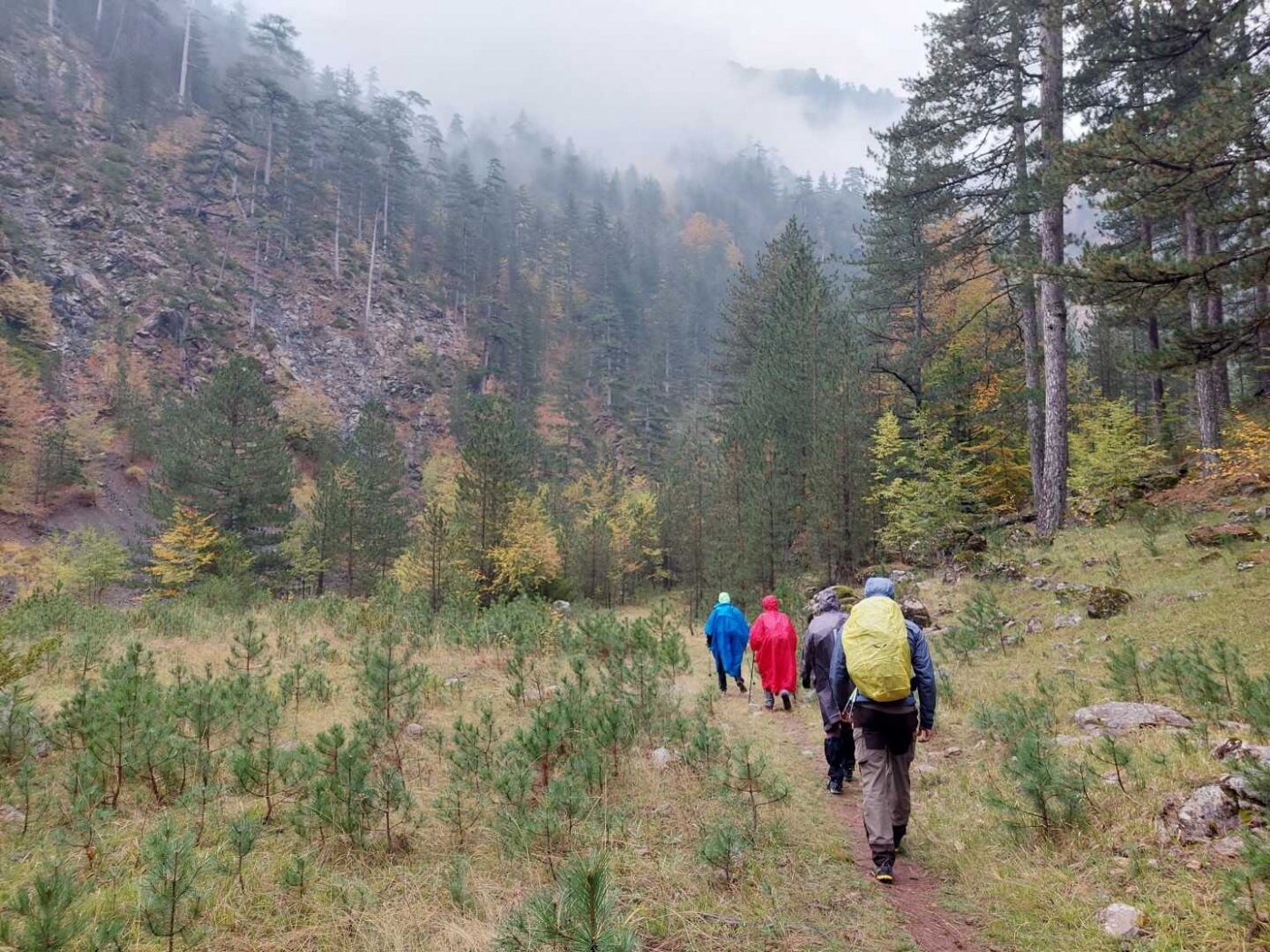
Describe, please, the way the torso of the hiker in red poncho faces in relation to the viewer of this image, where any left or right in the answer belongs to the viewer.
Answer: facing away from the viewer

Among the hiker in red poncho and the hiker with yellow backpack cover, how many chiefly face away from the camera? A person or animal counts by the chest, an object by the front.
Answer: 2

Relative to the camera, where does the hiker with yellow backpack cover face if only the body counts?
away from the camera

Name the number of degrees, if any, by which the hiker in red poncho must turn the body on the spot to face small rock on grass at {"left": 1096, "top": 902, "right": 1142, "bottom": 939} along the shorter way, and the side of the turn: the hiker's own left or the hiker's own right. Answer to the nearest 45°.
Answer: approximately 180°

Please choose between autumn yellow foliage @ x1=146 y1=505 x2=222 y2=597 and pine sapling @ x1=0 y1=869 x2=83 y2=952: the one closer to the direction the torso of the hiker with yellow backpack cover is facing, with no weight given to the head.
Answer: the autumn yellow foliage

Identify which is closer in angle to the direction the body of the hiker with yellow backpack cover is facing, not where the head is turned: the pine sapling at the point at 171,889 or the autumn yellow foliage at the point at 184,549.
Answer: the autumn yellow foliage

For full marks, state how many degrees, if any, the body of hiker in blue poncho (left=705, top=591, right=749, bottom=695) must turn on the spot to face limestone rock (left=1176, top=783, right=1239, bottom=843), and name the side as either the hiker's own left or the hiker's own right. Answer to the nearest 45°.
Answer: approximately 180°

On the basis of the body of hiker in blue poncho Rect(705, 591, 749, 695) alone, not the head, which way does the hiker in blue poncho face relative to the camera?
away from the camera
